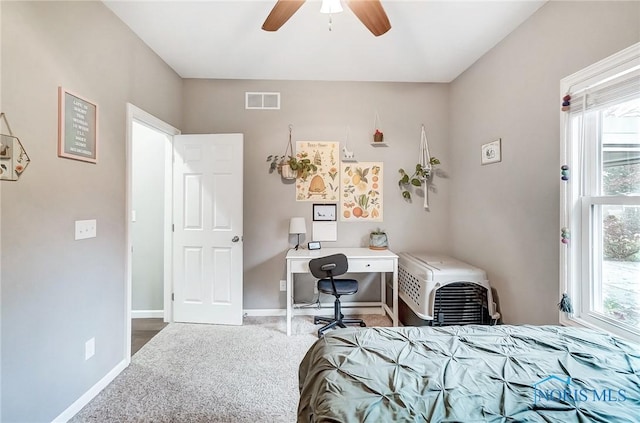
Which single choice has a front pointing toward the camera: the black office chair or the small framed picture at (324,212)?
the small framed picture

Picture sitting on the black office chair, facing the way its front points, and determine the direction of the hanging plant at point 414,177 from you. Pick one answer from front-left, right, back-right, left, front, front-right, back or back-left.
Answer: front

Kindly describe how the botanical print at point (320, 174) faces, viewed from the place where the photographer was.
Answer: facing the viewer

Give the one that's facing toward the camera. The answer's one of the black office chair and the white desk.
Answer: the white desk

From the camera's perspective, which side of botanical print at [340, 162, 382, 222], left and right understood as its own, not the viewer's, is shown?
front

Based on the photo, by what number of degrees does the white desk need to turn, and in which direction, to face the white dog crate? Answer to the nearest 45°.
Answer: approximately 90° to its left

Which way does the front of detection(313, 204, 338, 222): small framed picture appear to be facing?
toward the camera

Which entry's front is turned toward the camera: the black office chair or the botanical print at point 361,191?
the botanical print

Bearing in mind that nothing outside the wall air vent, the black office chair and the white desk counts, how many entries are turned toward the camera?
2
